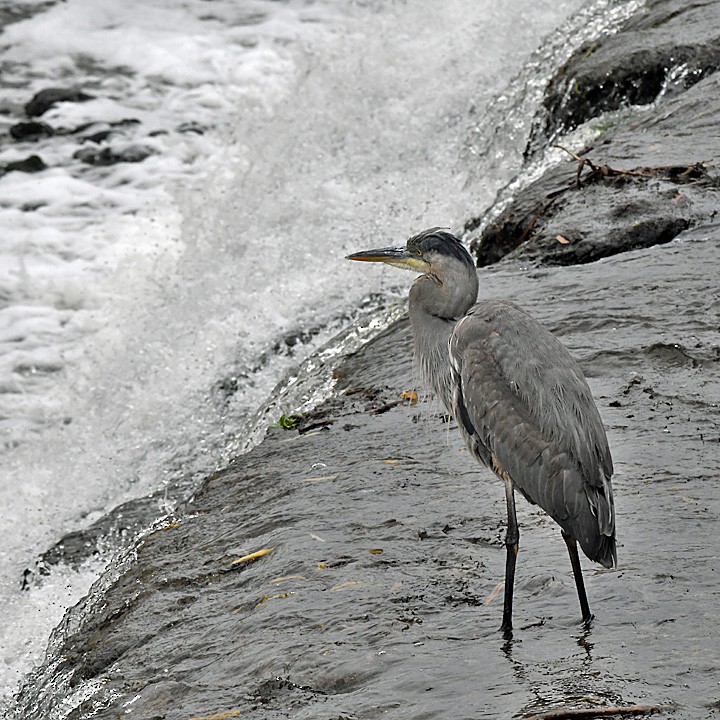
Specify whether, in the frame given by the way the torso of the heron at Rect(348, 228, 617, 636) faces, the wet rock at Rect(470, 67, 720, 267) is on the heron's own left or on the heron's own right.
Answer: on the heron's own right

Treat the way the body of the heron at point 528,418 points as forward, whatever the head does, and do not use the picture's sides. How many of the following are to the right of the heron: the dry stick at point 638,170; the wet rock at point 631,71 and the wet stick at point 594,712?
2

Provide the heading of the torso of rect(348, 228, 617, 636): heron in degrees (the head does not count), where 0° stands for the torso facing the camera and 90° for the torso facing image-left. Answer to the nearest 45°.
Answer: approximately 90°

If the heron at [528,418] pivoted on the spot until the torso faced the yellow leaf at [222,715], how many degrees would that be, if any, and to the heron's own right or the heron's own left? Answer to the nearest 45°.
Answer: approximately 45° to the heron's own left

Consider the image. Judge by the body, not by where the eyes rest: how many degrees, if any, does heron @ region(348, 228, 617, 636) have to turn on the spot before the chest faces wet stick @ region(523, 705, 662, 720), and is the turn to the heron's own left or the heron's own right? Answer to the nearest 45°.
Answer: approximately 90° to the heron's own left

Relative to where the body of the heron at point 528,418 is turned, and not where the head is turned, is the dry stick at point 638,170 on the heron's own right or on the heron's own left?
on the heron's own right

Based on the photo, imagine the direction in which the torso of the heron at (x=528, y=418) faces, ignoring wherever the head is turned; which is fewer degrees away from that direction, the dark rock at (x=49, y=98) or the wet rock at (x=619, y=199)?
the dark rock

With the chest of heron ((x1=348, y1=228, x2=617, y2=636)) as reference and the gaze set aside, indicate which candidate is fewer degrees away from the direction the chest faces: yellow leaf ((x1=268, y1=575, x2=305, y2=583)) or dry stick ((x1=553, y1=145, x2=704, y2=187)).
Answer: the yellow leaf
